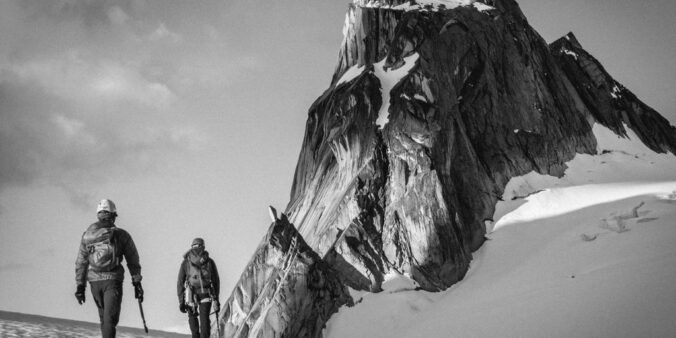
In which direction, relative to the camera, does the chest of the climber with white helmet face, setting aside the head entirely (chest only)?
away from the camera

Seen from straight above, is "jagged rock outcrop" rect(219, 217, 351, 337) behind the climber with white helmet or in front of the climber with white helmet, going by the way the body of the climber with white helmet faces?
in front

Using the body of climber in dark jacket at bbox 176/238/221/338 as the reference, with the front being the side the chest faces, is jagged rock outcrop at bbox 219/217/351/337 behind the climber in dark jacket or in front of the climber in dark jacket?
in front

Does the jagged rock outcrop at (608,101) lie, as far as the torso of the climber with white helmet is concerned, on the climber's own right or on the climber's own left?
on the climber's own right

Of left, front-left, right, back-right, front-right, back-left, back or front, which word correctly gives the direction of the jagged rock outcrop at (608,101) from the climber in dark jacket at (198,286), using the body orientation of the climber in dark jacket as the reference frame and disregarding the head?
front-right

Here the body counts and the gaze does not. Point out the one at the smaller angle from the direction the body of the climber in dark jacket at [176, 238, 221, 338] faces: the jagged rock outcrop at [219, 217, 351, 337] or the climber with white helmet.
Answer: the jagged rock outcrop

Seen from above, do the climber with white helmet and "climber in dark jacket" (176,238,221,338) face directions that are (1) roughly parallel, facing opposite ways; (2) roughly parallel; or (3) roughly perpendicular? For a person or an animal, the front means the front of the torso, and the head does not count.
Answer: roughly parallel

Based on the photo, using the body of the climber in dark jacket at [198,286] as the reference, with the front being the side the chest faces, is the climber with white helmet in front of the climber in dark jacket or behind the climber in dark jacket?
behind

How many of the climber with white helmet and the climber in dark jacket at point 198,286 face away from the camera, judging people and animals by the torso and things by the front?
2

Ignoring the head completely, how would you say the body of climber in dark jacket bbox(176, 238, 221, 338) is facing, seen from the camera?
away from the camera

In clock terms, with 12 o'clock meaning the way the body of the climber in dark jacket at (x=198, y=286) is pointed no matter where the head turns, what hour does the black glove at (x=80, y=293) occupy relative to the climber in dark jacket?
The black glove is roughly at 7 o'clock from the climber in dark jacket.
